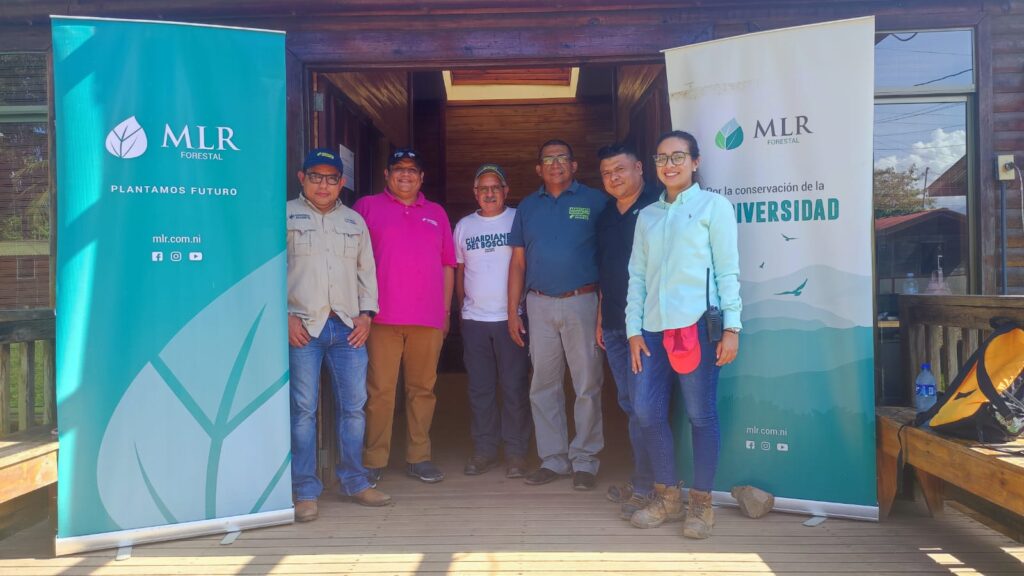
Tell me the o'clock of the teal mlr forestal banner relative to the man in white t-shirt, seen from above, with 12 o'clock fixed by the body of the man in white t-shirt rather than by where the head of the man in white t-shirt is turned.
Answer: The teal mlr forestal banner is roughly at 2 o'clock from the man in white t-shirt.

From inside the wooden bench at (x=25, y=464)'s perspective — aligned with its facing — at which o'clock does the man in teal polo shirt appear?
The man in teal polo shirt is roughly at 11 o'clock from the wooden bench.

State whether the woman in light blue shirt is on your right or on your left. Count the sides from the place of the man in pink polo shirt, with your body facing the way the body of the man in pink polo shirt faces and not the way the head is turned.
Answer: on your left

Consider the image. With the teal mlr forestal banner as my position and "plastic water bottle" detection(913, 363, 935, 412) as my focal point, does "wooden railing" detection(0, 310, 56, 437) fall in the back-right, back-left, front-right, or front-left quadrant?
back-left

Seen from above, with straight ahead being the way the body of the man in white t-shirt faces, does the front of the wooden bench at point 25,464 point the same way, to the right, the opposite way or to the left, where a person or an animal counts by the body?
to the left

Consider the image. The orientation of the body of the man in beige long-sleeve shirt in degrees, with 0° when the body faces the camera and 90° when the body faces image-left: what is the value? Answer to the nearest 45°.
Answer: approximately 0°

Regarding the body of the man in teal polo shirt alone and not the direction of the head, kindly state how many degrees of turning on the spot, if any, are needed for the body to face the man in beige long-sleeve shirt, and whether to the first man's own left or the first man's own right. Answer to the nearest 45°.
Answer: approximately 90° to the first man's own right

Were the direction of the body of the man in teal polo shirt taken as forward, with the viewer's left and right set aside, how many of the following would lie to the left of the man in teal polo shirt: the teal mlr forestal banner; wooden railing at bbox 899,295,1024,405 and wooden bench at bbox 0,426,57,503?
1

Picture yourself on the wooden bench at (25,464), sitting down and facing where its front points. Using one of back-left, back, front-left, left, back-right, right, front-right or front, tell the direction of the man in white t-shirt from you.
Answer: front-left

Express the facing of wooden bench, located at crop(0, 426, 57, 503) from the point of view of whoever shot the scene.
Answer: facing the viewer and to the right of the viewer

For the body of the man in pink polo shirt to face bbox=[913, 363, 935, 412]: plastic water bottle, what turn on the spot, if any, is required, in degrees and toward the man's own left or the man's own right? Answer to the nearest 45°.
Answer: approximately 90° to the man's own left
